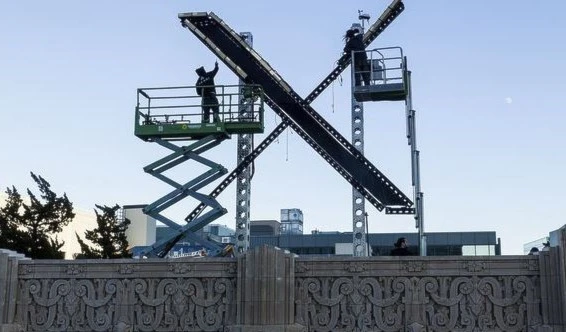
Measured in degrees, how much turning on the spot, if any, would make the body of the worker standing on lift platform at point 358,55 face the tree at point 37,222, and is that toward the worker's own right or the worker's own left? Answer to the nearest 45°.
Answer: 0° — they already face it

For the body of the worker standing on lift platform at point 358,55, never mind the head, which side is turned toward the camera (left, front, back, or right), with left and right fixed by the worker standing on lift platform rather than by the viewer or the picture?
left

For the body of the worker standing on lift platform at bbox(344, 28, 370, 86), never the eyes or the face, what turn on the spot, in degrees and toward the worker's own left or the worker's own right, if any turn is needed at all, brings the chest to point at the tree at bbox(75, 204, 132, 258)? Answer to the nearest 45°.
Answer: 0° — they already face it

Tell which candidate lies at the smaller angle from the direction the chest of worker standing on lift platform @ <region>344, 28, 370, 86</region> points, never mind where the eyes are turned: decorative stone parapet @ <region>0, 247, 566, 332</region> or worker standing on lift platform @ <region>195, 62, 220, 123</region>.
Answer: the worker standing on lift platform

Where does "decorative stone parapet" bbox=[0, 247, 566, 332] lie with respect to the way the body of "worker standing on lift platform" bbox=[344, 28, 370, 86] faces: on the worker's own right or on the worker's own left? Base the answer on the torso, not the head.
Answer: on the worker's own left

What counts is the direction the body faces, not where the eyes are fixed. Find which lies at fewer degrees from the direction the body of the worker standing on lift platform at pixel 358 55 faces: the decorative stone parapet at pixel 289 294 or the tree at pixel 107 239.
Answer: the tree

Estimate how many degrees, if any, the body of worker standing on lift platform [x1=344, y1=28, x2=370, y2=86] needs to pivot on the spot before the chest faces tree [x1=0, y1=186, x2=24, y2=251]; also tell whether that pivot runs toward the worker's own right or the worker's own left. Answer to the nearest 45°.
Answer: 0° — they already face it

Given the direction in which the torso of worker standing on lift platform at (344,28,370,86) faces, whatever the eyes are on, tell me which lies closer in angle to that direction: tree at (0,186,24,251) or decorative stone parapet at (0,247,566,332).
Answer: the tree
